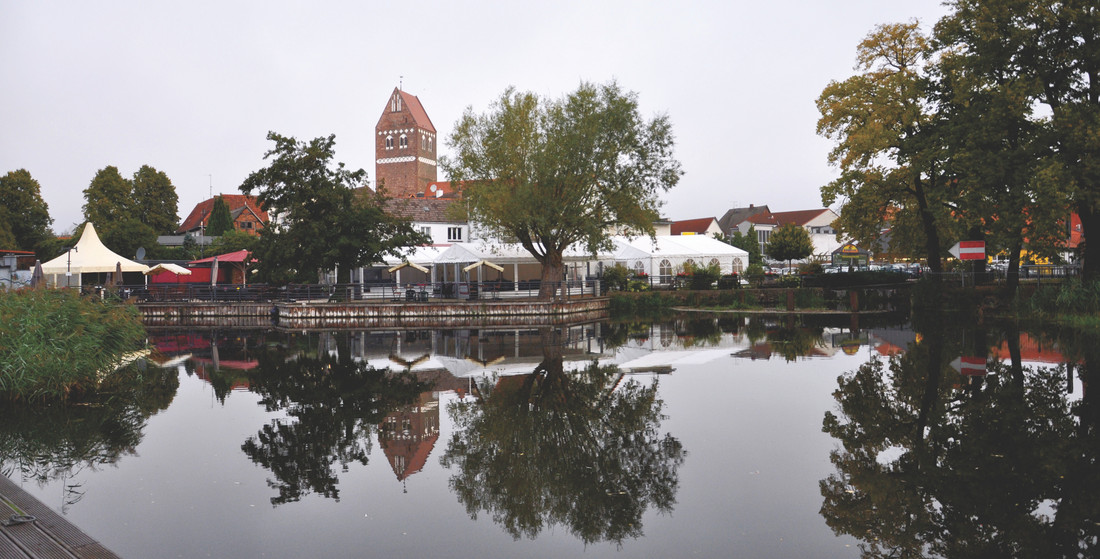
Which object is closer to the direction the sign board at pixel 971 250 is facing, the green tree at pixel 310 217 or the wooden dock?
the wooden dock

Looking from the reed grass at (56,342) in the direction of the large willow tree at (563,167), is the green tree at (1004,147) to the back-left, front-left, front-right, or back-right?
front-right

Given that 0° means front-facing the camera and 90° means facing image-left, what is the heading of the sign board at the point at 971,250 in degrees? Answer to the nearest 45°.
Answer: approximately 0°

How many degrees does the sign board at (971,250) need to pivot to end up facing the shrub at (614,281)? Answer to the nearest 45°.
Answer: approximately 90° to its right

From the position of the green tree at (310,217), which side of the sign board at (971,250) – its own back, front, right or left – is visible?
right

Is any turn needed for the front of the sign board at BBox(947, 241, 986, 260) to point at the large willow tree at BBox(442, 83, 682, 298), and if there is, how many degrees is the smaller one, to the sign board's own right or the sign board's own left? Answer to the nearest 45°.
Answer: approximately 90° to the sign board's own right

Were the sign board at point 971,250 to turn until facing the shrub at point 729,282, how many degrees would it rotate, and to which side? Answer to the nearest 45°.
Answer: approximately 135° to its right

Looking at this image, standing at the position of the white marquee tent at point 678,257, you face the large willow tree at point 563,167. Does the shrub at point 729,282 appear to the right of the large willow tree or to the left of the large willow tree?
left

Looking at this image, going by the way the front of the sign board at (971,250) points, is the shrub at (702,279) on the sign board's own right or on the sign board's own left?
on the sign board's own right
